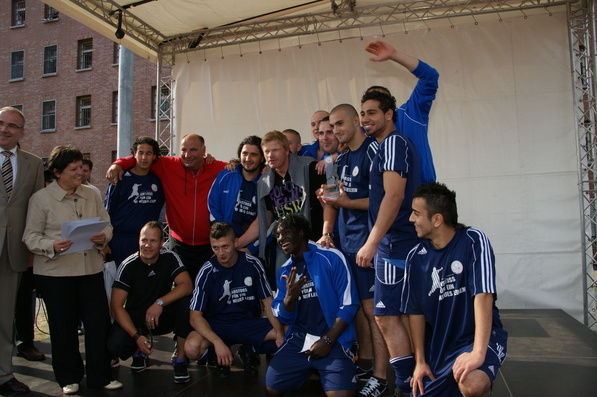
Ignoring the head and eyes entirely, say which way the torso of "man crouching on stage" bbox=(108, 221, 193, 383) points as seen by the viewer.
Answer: toward the camera

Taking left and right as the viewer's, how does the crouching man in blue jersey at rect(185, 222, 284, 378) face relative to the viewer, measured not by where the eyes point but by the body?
facing the viewer

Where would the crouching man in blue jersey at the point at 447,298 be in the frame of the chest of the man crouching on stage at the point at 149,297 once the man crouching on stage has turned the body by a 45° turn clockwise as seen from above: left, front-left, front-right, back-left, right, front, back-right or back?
left

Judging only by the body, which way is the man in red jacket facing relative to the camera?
toward the camera

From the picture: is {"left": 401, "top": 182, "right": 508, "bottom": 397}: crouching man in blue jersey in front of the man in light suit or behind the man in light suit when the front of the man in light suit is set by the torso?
in front

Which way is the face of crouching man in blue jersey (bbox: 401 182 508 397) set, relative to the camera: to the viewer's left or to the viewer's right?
to the viewer's left

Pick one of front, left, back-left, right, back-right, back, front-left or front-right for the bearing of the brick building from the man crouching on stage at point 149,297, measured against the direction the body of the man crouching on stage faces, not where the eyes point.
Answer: back

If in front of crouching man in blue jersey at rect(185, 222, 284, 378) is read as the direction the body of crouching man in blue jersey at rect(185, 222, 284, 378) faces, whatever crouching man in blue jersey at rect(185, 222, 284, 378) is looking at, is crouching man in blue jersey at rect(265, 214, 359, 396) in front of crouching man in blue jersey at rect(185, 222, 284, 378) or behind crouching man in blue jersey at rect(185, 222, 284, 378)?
in front

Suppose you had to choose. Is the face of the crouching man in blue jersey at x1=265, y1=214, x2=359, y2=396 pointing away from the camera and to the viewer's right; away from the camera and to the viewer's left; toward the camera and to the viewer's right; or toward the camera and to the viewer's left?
toward the camera and to the viewer's left

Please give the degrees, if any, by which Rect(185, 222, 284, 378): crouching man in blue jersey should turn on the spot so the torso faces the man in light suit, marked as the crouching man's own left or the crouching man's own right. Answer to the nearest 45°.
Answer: approximately 90° to the crouching man's own right

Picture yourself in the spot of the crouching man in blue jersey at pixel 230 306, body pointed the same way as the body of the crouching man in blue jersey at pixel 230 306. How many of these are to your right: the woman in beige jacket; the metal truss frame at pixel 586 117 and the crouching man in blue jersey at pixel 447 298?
1

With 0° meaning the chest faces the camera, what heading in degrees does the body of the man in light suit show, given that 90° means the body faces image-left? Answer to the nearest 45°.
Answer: approximately 0°

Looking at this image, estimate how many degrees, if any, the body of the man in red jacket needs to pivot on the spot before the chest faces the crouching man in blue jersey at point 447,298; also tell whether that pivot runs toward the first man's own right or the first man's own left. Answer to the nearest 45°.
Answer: approximately 45° to the first man's own left
